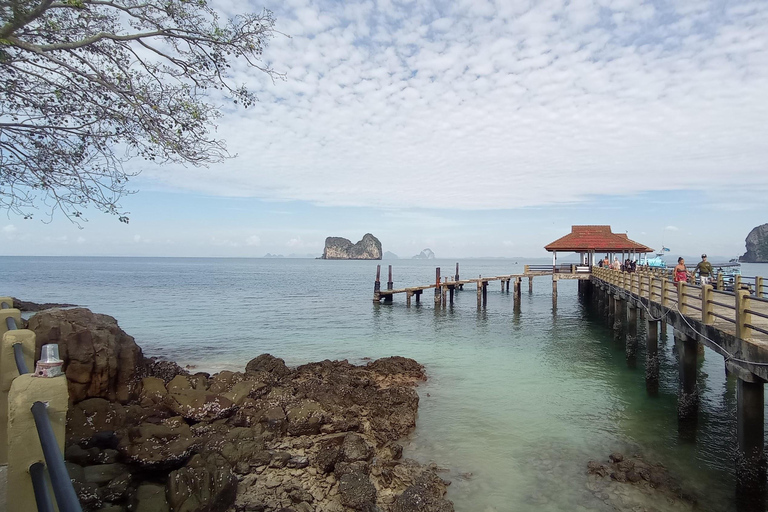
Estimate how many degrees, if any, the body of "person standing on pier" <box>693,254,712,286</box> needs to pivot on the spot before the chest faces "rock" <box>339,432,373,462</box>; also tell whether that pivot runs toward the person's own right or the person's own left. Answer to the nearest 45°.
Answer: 0° — they already face it

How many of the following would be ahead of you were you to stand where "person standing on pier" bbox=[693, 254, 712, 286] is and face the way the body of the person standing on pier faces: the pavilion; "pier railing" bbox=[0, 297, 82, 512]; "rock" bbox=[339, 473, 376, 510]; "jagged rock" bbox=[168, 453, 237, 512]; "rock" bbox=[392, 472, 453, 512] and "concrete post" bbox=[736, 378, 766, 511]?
5

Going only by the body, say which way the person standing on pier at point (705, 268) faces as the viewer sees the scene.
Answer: toward the camera

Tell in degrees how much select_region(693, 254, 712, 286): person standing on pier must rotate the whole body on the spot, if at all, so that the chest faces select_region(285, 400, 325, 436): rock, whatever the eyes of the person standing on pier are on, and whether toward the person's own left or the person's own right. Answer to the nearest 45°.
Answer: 0° — they already face it

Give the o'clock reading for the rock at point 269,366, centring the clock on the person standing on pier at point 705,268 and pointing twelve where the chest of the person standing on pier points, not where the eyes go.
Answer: The rock is roughly at 1 o'clock from the person standing on pier.

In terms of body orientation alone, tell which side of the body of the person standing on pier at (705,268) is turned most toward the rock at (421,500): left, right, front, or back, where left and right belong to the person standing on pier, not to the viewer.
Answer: front

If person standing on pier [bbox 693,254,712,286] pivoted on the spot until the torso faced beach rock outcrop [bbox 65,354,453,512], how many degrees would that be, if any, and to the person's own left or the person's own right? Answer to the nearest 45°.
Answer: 0° — they already face it

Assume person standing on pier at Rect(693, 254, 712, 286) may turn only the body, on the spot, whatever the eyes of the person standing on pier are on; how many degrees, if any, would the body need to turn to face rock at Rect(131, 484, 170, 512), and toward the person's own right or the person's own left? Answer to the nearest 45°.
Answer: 0° — they already face it

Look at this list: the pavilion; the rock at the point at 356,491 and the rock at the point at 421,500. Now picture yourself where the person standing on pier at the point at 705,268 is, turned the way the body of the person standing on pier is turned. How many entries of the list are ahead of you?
2

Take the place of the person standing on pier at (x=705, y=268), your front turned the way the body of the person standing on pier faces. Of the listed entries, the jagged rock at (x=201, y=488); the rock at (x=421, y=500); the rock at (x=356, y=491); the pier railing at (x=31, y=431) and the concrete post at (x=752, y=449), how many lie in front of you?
5

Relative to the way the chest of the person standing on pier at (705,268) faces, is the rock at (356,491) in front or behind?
in front

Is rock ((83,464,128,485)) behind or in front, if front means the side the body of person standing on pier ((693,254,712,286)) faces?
in front

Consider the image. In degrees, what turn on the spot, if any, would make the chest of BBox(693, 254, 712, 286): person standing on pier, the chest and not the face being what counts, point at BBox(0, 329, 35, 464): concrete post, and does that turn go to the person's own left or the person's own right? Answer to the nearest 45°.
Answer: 0° — they already face it

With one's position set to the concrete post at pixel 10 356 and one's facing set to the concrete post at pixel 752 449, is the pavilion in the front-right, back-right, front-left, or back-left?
front-left

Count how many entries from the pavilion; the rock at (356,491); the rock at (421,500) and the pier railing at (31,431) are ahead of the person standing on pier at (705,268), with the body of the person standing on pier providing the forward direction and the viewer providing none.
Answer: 3

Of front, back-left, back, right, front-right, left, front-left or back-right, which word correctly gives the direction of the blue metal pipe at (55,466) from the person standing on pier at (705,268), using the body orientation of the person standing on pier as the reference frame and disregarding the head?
front

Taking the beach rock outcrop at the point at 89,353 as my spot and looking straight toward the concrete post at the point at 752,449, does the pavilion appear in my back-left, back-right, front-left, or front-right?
front-left

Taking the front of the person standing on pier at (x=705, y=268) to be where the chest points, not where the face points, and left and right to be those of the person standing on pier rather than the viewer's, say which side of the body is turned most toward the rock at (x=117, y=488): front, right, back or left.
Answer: front

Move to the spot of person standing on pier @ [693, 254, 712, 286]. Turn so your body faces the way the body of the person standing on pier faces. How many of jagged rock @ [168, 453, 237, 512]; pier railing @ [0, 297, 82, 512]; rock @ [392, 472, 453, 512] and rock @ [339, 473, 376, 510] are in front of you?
4
